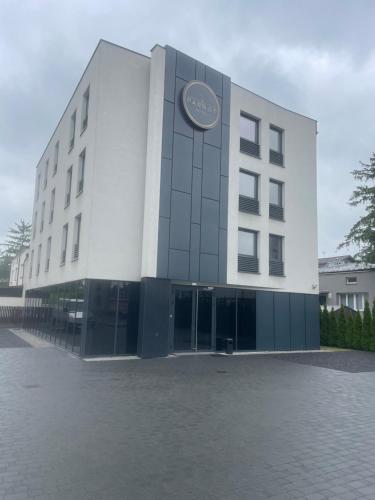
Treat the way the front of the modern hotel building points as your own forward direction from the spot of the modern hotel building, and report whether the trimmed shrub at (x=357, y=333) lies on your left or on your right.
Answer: on your left

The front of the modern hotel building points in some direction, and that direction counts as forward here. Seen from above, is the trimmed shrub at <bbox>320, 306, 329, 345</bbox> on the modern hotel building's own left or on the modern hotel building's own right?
on the modern hotel building's own left

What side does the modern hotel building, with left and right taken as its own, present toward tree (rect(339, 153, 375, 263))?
left

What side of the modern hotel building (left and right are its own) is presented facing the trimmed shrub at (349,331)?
left

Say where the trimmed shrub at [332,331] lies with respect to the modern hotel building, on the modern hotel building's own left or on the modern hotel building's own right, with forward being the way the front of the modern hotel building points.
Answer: on the modern hotel building's own left

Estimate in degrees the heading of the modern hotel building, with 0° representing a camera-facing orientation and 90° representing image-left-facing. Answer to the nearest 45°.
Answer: approximately 315°
